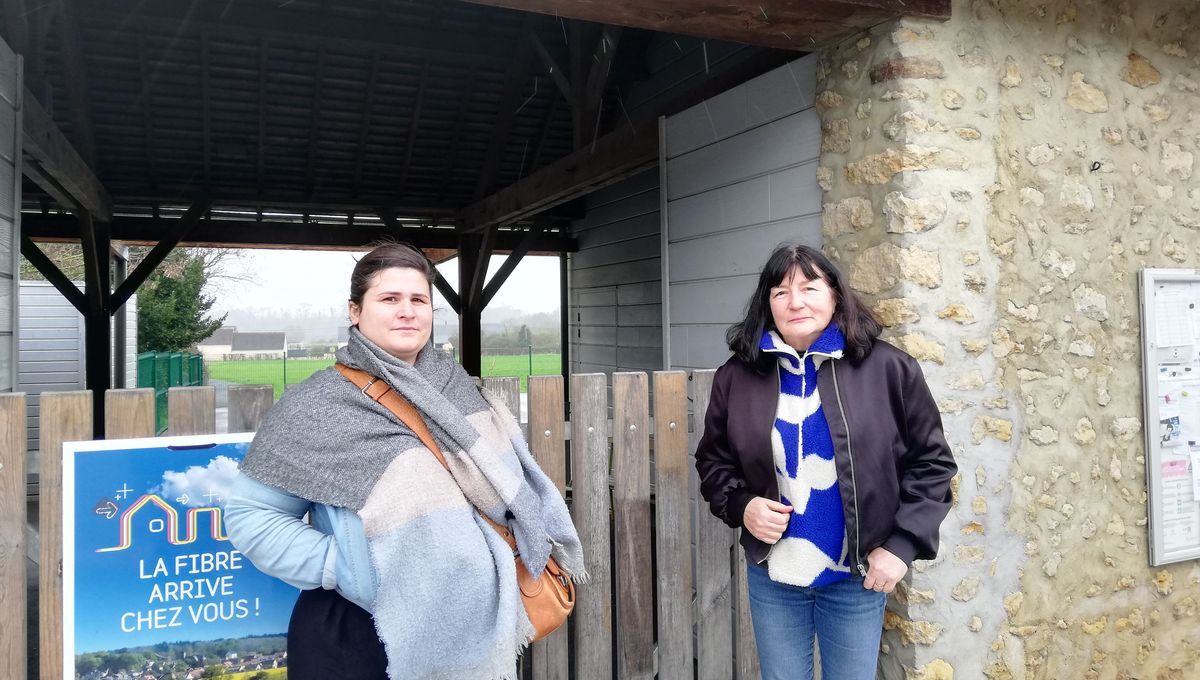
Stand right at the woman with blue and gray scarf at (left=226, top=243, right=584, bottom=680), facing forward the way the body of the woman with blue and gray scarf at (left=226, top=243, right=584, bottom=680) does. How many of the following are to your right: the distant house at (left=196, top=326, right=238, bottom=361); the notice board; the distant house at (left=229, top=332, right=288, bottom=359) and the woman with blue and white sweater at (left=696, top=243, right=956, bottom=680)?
0

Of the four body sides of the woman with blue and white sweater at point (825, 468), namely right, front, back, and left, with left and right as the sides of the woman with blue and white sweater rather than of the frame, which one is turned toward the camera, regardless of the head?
front

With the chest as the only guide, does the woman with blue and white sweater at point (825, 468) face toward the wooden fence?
no

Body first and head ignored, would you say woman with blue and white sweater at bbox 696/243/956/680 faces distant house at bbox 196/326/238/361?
no

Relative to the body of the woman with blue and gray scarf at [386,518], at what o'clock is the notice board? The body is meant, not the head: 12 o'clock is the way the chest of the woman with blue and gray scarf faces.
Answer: The notice board is roughly at 10 o'clock from the woman with blue and gray scarf.

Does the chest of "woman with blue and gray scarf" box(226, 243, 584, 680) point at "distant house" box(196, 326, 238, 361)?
no

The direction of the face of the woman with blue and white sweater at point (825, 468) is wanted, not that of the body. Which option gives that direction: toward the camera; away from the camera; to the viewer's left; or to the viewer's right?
toward the camera

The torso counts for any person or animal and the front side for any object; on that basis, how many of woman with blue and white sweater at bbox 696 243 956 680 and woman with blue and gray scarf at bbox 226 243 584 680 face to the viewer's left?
0

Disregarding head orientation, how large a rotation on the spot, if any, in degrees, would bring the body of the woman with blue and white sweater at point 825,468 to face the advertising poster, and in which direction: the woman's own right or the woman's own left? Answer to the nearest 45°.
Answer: approximately 90° to the woman's own right

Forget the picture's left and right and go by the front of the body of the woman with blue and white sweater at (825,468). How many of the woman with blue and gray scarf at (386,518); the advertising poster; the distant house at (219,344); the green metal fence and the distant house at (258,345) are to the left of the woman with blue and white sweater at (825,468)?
0

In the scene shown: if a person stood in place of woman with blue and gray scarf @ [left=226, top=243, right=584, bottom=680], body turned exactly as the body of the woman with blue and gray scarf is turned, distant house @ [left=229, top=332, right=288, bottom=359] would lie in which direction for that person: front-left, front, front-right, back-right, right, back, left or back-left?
back-left

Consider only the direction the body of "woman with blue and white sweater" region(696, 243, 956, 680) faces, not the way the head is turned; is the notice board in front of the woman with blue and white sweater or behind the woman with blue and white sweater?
behind

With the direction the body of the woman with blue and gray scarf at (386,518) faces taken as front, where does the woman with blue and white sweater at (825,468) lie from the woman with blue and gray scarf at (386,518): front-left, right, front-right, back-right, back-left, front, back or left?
front-left

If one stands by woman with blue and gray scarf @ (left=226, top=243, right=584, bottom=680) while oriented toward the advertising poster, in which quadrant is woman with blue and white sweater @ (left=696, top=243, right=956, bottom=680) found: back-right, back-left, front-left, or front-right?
back-right
